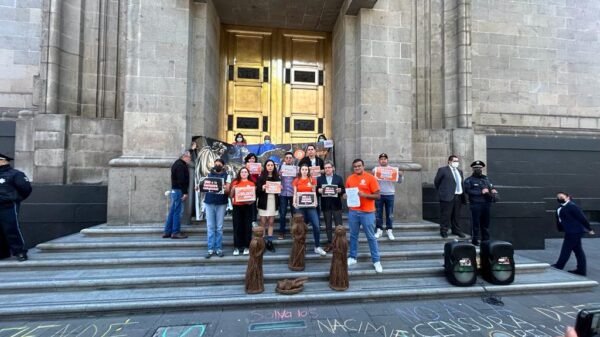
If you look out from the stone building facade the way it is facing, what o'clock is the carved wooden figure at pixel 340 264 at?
The carved wooden figure is roughly at 12 o'clock from the stone building facade.

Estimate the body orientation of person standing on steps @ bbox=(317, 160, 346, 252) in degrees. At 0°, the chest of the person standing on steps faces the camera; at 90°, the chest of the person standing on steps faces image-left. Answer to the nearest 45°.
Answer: approximately 0°

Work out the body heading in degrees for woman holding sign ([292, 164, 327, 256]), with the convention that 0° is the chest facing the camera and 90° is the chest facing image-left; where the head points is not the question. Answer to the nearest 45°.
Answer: approximately 0°

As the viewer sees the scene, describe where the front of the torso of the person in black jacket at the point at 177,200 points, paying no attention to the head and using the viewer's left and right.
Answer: facing to the right of the viewer

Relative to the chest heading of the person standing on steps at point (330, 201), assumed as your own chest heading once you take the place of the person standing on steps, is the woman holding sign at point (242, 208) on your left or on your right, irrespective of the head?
on your right

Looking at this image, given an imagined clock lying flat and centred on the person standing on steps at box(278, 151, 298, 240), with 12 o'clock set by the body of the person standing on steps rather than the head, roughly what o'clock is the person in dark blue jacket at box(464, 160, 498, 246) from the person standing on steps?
The person in dark blue jacket is roughly at 9 o'clock from the person standing on steps.

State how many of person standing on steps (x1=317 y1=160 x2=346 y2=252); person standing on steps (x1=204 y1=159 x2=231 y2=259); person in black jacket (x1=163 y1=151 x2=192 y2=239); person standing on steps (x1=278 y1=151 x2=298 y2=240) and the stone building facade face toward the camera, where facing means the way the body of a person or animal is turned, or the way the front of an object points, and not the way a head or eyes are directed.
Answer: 4

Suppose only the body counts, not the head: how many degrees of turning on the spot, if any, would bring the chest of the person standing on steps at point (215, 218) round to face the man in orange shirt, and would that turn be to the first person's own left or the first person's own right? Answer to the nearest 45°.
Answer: approximately 90° to the first person's own left
